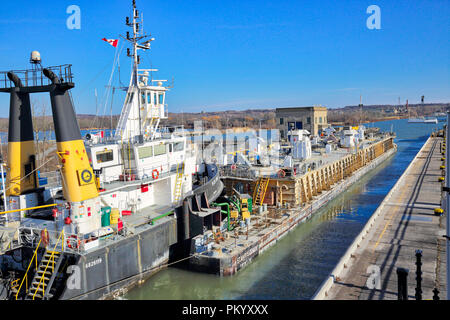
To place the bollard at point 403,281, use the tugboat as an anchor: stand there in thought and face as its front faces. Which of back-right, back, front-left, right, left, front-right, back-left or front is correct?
right

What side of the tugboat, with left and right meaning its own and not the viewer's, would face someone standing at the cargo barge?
front

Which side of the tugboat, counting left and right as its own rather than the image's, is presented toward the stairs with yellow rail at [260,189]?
front

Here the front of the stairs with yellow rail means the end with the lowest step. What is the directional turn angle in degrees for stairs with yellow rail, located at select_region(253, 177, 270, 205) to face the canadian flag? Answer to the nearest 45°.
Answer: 0° — it already faces it

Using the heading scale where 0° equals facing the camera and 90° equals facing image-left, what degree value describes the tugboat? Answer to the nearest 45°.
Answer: approximately 225°

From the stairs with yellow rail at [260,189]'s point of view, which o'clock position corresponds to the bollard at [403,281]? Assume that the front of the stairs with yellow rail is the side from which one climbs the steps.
The bollard is roughly at 10 o'clock from the stairs with yellow rail.

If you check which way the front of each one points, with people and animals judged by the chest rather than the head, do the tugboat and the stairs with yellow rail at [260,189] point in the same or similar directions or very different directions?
very different directions
